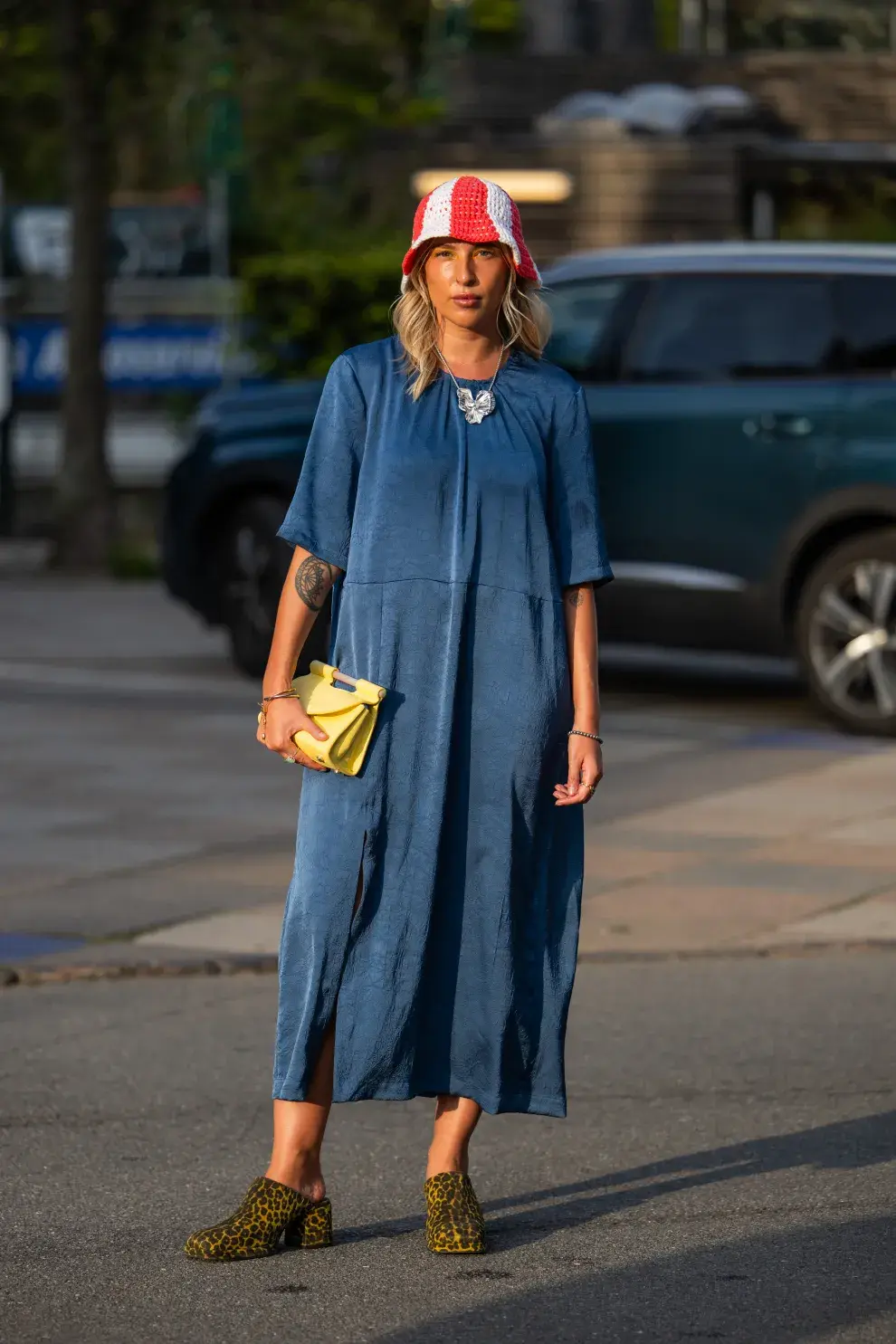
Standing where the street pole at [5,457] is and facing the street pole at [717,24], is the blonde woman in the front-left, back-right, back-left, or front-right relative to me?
back-right

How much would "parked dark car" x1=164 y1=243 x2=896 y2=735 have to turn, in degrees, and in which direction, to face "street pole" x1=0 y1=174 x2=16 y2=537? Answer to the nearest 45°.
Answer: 0° — it already faces it

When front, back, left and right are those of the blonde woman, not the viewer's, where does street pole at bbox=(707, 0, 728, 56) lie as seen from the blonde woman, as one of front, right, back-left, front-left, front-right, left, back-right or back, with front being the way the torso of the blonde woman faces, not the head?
back

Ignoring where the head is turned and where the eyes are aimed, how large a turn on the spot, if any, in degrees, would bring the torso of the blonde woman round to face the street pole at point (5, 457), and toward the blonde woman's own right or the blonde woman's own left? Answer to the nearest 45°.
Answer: approximately 180°

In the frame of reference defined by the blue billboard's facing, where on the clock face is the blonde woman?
The blonde woman is roughly at 12 o'clock from the blue billboard.

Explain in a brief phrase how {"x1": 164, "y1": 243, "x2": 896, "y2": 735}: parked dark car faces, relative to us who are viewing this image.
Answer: facing away from the viewer and to the left of the viewer

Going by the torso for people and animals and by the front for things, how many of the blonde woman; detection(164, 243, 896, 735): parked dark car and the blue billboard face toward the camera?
2

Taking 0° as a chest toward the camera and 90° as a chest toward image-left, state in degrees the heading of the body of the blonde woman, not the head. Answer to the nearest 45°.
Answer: approximately 0°
